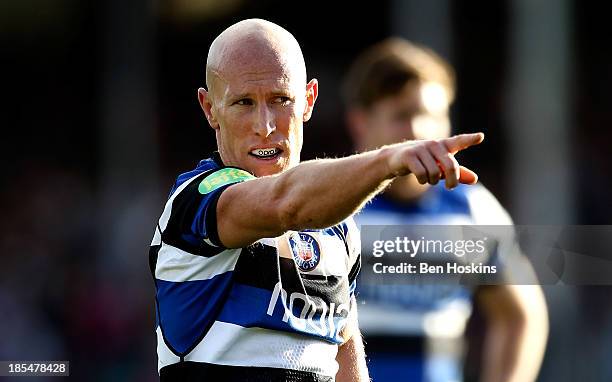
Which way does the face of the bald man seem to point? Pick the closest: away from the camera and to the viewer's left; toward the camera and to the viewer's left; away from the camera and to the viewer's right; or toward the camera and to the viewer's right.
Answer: toward the camera and to the viewer's right

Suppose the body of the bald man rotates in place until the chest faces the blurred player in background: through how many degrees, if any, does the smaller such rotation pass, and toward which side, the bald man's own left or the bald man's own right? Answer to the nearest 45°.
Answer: approximately 135° to the bald man's own left

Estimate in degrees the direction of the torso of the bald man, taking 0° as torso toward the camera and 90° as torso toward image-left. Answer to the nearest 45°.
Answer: approximately 315°
